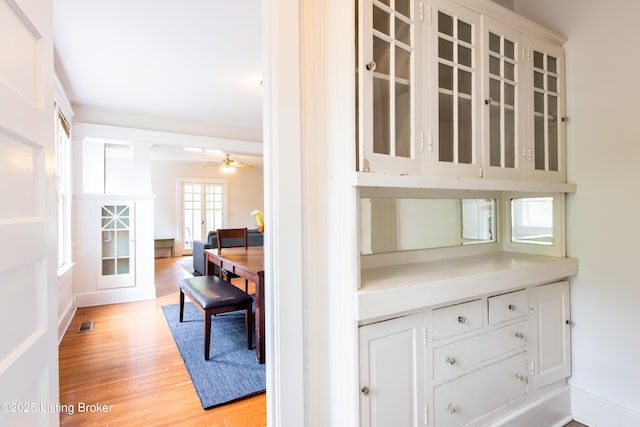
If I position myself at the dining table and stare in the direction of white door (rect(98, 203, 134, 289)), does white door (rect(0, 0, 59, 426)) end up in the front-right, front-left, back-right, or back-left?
back-left

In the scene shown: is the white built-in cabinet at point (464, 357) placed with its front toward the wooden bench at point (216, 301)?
no

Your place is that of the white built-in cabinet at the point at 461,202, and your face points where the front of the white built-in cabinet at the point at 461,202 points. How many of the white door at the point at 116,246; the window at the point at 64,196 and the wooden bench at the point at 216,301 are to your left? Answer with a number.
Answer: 0

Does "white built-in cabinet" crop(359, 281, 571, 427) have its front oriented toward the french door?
no

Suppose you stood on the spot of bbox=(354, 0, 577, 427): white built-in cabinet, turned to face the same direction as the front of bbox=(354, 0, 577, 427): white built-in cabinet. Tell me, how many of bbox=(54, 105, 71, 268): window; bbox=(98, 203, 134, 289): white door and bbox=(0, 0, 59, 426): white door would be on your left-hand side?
0

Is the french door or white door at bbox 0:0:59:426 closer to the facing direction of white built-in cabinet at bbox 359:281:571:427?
the white door
